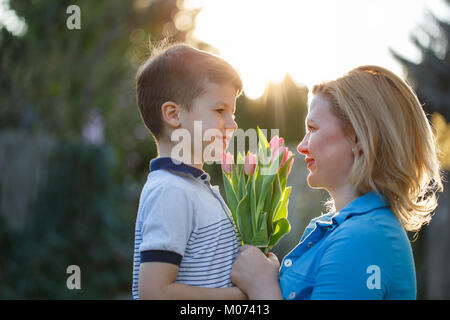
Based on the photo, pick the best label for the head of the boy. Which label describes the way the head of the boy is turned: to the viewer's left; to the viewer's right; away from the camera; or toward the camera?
to the viewer's right

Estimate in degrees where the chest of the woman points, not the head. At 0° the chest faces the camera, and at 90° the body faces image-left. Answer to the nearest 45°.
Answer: approximately 90°

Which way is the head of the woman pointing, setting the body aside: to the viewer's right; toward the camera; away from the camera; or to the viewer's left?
to the viewer's left

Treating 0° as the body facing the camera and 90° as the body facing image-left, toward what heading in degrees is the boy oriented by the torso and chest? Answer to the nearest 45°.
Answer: approximately 270°

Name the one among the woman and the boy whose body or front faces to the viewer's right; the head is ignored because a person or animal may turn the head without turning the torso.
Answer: the boy

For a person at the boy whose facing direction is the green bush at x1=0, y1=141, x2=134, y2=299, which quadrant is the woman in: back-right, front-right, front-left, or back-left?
back-right

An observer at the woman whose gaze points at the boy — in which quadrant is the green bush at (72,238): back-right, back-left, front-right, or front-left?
front-right

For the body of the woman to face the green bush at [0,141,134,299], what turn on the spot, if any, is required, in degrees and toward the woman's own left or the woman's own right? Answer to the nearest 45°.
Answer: approximately 45° to the woman's own right

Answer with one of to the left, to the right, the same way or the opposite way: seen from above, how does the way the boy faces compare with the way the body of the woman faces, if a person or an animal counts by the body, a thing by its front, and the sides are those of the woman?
the opposite way

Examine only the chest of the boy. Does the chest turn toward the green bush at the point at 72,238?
no

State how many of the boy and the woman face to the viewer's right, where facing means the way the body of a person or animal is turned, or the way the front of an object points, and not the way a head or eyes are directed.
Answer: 1
